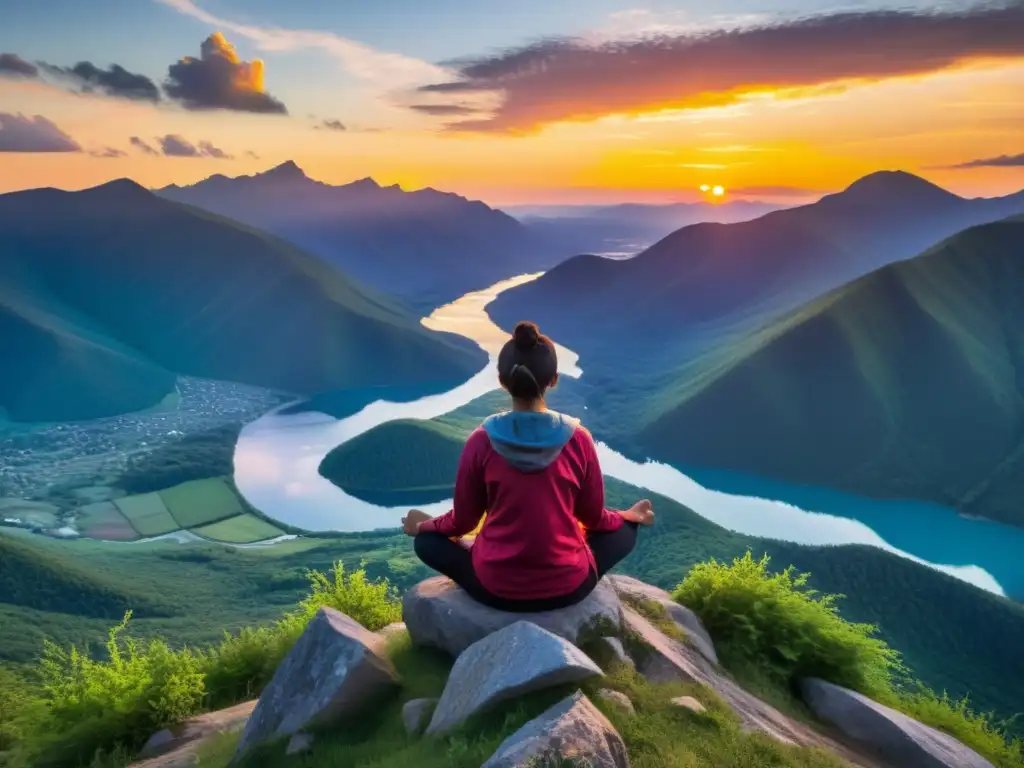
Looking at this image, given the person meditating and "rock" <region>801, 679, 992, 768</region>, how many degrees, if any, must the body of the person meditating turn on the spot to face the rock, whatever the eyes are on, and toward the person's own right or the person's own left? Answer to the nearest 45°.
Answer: approximately 90° to the person's own right

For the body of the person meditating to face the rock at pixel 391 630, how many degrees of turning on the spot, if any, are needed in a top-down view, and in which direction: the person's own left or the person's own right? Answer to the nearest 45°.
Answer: approximately 45° to the person's own left

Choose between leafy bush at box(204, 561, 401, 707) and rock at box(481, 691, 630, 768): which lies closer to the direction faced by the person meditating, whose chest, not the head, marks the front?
the leafy bush

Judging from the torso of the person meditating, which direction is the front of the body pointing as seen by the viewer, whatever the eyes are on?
away from the camera

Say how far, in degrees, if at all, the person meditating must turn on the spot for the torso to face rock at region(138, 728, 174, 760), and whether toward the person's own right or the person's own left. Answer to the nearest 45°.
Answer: approximately 90° to the person's own left

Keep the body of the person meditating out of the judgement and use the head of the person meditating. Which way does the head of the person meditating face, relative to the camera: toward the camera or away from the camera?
away from the camera

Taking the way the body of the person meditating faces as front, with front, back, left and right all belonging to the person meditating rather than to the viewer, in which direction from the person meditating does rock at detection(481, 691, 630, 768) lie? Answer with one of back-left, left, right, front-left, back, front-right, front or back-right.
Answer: back

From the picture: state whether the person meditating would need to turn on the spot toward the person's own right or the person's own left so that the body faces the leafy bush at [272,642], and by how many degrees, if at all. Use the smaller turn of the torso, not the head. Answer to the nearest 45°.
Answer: approximately 45° to the person's own left
